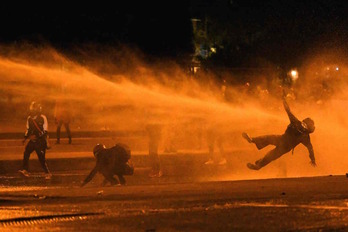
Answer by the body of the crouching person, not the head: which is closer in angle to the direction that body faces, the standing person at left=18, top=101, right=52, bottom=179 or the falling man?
the standing person

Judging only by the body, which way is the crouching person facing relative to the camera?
to the viewer's left

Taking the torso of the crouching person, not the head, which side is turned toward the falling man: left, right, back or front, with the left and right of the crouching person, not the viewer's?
back

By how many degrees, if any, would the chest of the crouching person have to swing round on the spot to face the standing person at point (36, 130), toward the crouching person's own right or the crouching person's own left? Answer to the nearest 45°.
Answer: approximately 45° to the crouching person's own right
